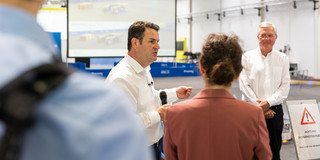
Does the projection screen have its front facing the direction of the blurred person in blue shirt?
yes

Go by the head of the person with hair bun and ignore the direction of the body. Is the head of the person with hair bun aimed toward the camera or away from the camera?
away from the camera

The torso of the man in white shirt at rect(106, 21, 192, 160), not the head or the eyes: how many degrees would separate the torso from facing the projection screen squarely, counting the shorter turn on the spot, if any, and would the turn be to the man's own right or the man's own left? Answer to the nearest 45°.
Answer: approximately 135° to the man's own left

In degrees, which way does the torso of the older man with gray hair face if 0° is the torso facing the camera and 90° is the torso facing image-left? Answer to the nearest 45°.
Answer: approximately 0°

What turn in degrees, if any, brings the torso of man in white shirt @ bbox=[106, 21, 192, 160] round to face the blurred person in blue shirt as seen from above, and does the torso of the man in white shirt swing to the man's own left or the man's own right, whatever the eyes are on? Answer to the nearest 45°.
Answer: approximately 45° to the man's own right

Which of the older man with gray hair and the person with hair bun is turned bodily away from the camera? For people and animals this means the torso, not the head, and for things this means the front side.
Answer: the person with hair bun

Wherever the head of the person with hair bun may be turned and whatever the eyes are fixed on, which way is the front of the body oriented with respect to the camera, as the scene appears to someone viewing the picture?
away from the camera
